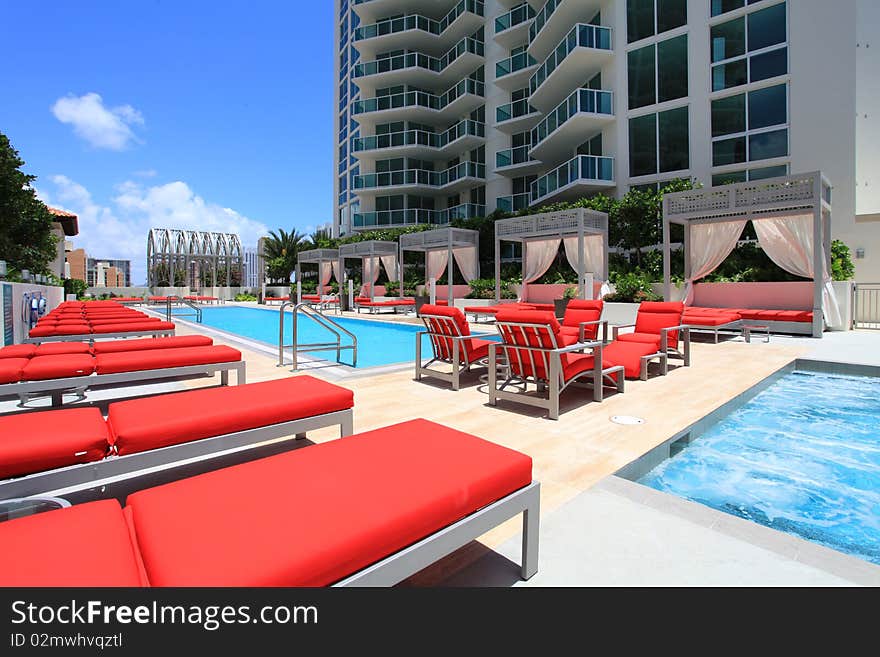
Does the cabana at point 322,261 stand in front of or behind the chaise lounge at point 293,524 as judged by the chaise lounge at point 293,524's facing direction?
in front

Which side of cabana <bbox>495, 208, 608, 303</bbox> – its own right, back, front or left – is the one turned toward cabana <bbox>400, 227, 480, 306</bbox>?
right

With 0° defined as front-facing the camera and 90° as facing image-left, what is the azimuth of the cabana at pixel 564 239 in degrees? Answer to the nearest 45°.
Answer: approximately 45°

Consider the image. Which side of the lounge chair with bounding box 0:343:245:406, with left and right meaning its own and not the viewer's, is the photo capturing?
right

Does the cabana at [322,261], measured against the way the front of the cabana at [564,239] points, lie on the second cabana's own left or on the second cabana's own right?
on the second cabana's own right

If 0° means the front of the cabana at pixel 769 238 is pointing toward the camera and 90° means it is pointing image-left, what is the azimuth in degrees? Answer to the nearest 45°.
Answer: approximately 45°
